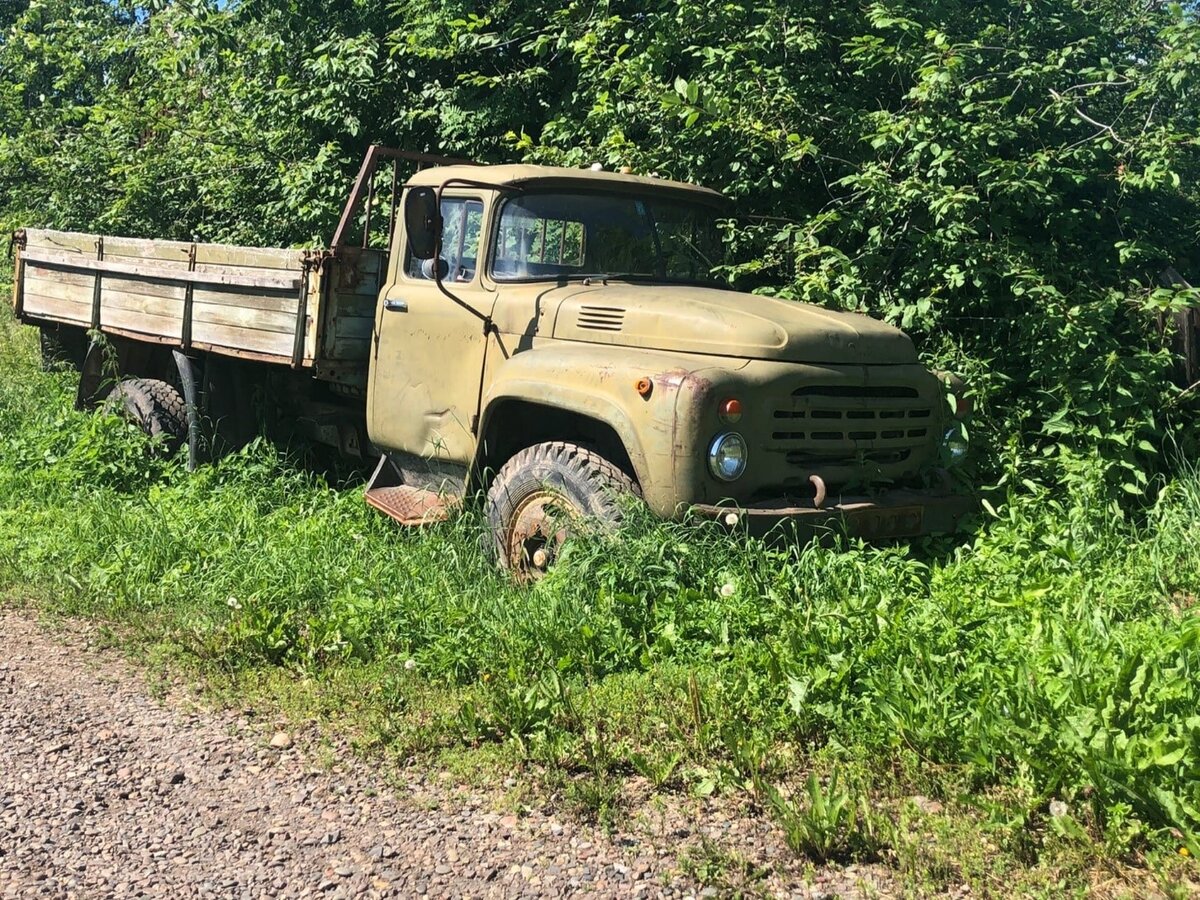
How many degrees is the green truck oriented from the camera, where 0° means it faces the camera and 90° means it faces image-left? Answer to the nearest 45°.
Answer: approximately 315°
